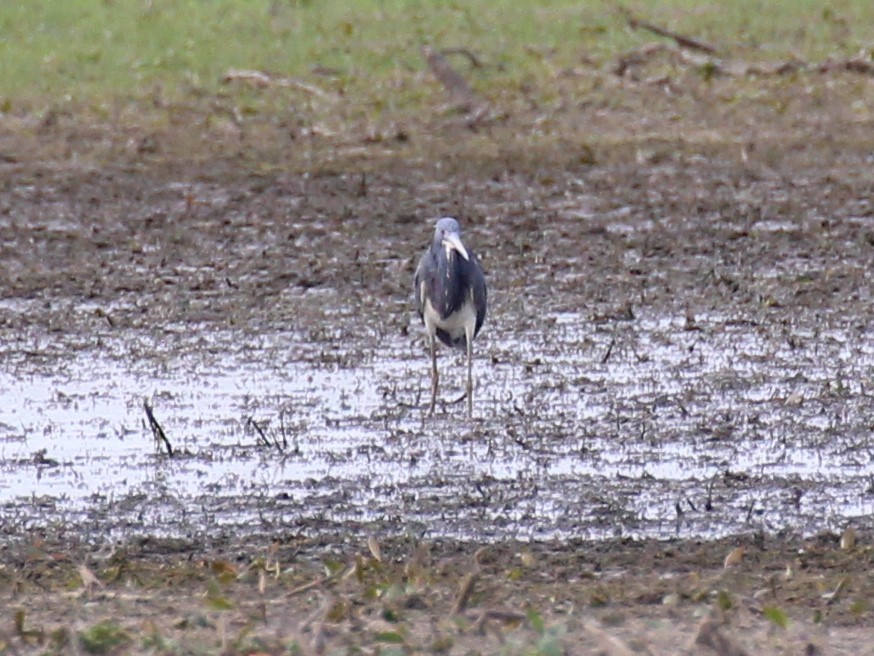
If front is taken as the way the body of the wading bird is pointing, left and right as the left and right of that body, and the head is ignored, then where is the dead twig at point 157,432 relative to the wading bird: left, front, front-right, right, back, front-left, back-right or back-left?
front-right

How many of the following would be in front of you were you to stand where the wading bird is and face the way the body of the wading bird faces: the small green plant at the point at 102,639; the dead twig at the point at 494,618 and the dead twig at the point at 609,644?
3

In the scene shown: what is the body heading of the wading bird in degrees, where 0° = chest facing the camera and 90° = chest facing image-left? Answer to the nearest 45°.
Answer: approximately 0°

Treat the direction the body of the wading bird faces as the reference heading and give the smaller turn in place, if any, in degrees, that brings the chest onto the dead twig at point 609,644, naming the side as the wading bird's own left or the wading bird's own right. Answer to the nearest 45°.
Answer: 0° — it already faces it

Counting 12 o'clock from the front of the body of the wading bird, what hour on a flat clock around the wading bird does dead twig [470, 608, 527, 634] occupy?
The dead twig is roughly at 12 o'clock from the wading bird.

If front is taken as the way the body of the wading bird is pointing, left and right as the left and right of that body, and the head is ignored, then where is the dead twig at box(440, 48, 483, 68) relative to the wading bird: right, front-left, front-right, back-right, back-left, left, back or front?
back

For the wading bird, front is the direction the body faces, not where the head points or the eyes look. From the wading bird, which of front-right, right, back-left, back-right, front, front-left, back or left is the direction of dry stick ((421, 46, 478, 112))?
back

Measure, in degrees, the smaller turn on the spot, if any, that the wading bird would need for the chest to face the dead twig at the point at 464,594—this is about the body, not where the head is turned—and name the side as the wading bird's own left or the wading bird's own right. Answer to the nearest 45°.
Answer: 0° — it already faces it

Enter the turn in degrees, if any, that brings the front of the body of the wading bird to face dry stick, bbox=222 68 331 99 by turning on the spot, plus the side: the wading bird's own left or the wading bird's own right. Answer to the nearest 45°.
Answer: approximately 180°

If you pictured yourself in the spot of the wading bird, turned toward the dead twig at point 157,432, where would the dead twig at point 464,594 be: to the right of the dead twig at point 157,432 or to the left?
left

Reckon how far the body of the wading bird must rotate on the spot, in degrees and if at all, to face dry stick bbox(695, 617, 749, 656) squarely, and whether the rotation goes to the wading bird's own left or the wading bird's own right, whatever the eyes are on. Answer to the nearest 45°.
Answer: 0° — it already faces it
